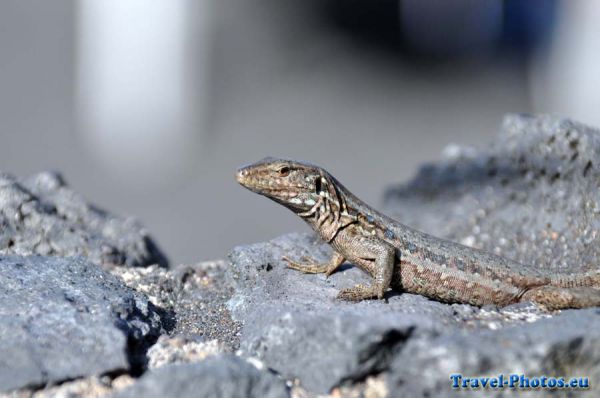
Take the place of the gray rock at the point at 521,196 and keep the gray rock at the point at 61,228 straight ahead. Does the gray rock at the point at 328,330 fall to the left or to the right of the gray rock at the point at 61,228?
left

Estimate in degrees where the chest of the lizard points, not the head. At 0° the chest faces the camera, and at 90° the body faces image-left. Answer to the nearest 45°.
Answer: approximately 90°

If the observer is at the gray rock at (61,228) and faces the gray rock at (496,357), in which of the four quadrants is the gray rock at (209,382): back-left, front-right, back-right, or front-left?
front-right

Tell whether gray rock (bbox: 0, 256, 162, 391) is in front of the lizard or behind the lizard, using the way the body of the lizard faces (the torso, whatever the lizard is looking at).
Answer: in front

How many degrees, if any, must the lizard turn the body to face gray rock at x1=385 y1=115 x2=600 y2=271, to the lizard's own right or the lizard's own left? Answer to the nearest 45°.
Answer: approximately 135° to the lizard's own right

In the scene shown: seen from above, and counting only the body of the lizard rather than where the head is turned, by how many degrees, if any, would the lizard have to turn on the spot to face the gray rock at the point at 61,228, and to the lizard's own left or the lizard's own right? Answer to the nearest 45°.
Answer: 0° — it already faces it
